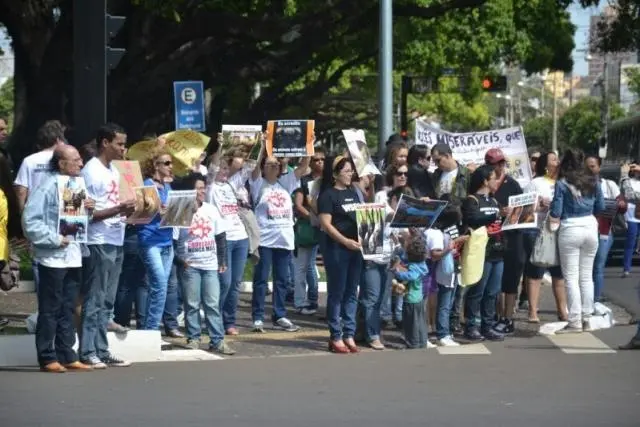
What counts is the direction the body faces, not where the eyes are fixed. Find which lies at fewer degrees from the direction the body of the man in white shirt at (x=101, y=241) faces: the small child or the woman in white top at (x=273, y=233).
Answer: the small child

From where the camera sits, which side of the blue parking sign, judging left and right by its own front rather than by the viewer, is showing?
front

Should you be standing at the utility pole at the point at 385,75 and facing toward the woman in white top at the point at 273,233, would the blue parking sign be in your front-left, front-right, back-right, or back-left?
front-right

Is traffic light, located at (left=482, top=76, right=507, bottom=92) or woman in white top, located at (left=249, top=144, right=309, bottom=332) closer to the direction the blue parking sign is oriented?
the woman in white top

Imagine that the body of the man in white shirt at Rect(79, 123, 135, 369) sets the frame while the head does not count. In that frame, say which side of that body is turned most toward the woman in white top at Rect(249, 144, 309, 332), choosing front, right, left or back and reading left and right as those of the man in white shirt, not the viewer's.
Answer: left

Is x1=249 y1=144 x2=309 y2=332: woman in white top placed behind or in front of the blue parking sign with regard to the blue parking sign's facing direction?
in front

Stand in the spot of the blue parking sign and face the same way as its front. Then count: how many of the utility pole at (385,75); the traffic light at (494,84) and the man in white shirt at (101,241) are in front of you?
1

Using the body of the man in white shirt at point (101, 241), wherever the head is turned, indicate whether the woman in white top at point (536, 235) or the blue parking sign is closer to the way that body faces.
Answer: the woman in white top

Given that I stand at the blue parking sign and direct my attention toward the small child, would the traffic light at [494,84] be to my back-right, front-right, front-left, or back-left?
back-left

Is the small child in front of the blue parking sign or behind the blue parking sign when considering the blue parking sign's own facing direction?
in front

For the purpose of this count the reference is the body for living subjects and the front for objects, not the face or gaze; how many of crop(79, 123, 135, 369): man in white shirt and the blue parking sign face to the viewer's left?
0

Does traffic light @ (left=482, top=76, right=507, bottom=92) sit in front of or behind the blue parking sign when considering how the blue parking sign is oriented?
behind

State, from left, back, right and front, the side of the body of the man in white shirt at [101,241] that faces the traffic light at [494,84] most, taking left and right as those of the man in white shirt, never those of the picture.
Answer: left

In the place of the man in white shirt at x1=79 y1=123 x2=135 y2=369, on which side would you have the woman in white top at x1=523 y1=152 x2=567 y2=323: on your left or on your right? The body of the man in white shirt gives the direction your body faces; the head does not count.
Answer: on your left

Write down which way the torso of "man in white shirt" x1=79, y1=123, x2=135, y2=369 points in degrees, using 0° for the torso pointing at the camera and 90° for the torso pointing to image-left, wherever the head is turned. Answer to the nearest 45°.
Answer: approximately 315°

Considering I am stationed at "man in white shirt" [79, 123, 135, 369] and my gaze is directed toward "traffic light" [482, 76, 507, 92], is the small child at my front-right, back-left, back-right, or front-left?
front-right

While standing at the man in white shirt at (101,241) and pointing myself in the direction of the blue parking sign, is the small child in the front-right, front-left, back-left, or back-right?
front-right
